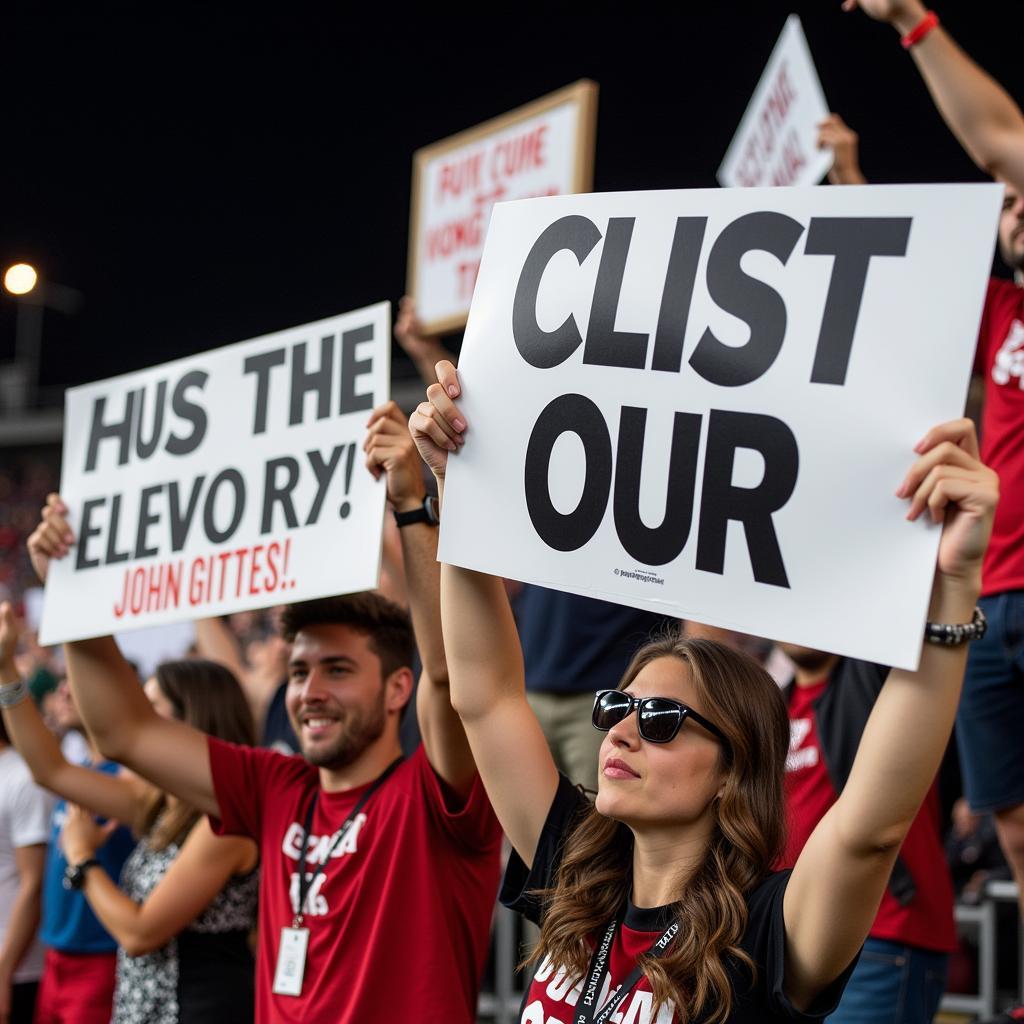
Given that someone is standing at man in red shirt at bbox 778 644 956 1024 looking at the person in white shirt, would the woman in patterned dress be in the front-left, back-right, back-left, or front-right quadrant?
front-left

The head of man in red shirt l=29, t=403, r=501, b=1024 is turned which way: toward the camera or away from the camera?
toward the camera

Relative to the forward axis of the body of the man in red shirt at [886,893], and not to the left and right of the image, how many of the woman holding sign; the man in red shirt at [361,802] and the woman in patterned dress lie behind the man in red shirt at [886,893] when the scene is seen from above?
0

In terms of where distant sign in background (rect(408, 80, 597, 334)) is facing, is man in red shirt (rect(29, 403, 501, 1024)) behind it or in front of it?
in front

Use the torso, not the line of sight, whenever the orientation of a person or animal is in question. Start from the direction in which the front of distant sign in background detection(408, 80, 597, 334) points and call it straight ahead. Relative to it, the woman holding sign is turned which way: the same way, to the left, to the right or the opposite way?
the same way

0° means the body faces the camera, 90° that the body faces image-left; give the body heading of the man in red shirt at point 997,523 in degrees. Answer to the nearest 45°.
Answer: approximately 45°

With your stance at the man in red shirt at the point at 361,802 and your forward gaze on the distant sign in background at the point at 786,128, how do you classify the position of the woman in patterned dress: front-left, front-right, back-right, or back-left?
front-left

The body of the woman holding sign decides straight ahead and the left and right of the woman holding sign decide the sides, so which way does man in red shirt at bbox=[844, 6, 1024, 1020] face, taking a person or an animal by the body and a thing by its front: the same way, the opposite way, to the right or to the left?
the same way

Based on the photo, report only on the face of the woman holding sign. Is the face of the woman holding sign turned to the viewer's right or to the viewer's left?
to the viewer's left

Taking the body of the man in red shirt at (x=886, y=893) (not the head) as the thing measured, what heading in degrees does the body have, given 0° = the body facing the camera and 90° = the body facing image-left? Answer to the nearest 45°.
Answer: approximately 45°

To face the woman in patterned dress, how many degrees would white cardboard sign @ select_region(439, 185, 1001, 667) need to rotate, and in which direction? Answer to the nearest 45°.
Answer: approximately 90° to its right

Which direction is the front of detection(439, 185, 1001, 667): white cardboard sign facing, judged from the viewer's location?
facing the viewer and to the left of the viewer
